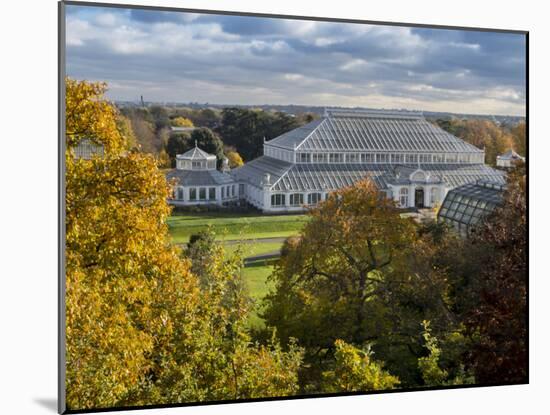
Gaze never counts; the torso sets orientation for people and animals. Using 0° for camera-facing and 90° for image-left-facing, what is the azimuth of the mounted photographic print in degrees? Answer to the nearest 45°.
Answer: approximately 315°
